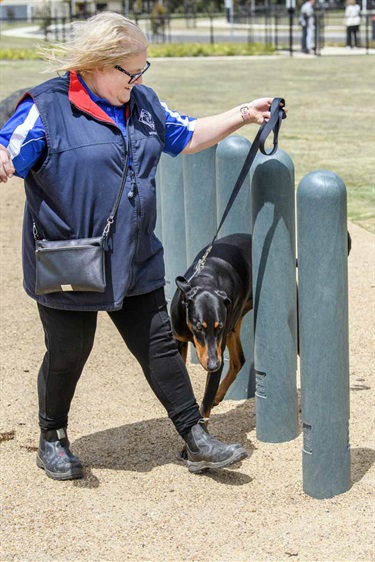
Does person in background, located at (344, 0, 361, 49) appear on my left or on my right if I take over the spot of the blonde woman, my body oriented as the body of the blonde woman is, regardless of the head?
on my left

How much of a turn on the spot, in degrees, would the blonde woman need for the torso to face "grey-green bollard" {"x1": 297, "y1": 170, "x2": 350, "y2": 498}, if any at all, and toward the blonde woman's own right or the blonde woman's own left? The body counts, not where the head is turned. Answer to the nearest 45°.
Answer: approximately 45° to the blonde woman's own left

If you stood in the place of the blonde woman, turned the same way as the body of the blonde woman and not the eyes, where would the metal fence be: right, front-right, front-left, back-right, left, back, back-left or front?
back-left

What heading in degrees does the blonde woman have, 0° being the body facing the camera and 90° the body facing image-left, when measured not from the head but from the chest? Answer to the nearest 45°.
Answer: approximately 315°

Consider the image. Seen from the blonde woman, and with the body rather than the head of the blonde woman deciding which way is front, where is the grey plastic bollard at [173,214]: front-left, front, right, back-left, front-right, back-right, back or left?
back-left

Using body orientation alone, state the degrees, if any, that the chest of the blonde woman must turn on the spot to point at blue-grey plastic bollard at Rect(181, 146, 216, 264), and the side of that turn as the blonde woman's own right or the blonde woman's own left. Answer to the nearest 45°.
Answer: approximately 135° to the blonde woman's own left

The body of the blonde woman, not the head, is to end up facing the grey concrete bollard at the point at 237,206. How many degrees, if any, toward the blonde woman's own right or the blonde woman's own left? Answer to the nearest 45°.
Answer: approximately 90° to the blonde woman's own left
